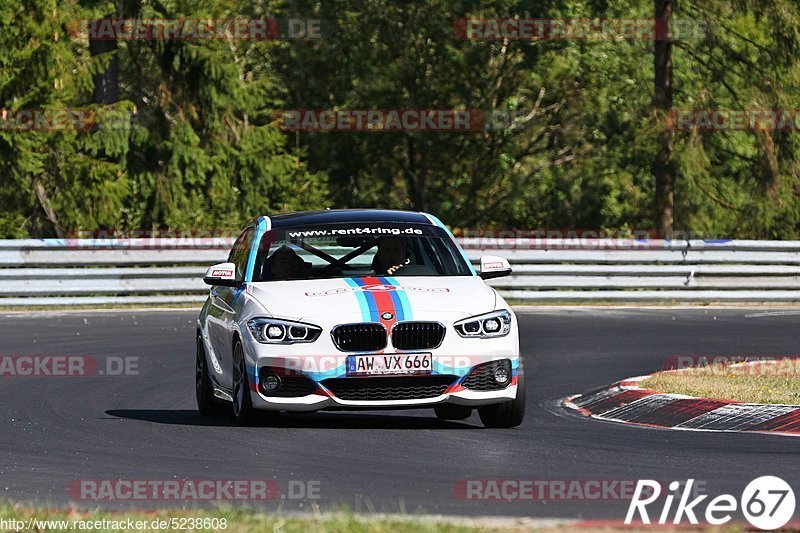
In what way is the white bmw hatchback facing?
toward the camera

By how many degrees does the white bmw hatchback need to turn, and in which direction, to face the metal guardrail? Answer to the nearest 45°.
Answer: approximately 180°
